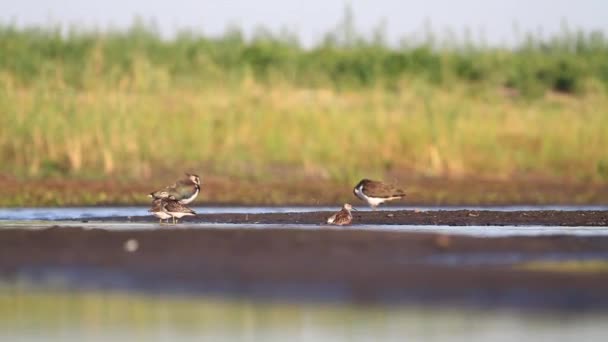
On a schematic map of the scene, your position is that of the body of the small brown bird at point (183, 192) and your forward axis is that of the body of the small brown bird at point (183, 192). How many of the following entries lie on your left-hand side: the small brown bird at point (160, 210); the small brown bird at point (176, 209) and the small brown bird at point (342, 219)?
0

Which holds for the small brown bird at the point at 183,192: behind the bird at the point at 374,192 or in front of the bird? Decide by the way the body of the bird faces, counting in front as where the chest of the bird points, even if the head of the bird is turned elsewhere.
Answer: in front

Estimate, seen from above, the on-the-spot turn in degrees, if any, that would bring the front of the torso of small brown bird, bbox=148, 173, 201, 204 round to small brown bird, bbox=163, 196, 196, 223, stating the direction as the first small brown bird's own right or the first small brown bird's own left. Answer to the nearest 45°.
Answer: approximately 90° to the first small brown bird's own right

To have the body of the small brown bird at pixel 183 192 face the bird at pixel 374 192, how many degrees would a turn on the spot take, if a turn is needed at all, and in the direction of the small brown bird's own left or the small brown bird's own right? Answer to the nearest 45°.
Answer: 0° — it already faces it

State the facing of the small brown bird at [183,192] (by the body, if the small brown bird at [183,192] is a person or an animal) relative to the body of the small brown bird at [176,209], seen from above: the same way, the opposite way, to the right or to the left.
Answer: the opposite way

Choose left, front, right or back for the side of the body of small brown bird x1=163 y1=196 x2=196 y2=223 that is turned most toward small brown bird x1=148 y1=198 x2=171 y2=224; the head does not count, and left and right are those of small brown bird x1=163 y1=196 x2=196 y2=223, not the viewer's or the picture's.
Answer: front

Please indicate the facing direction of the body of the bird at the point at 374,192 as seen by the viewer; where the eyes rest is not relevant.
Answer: to the viewer's left

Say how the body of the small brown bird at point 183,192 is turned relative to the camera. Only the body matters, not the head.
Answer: to the viewer's right
